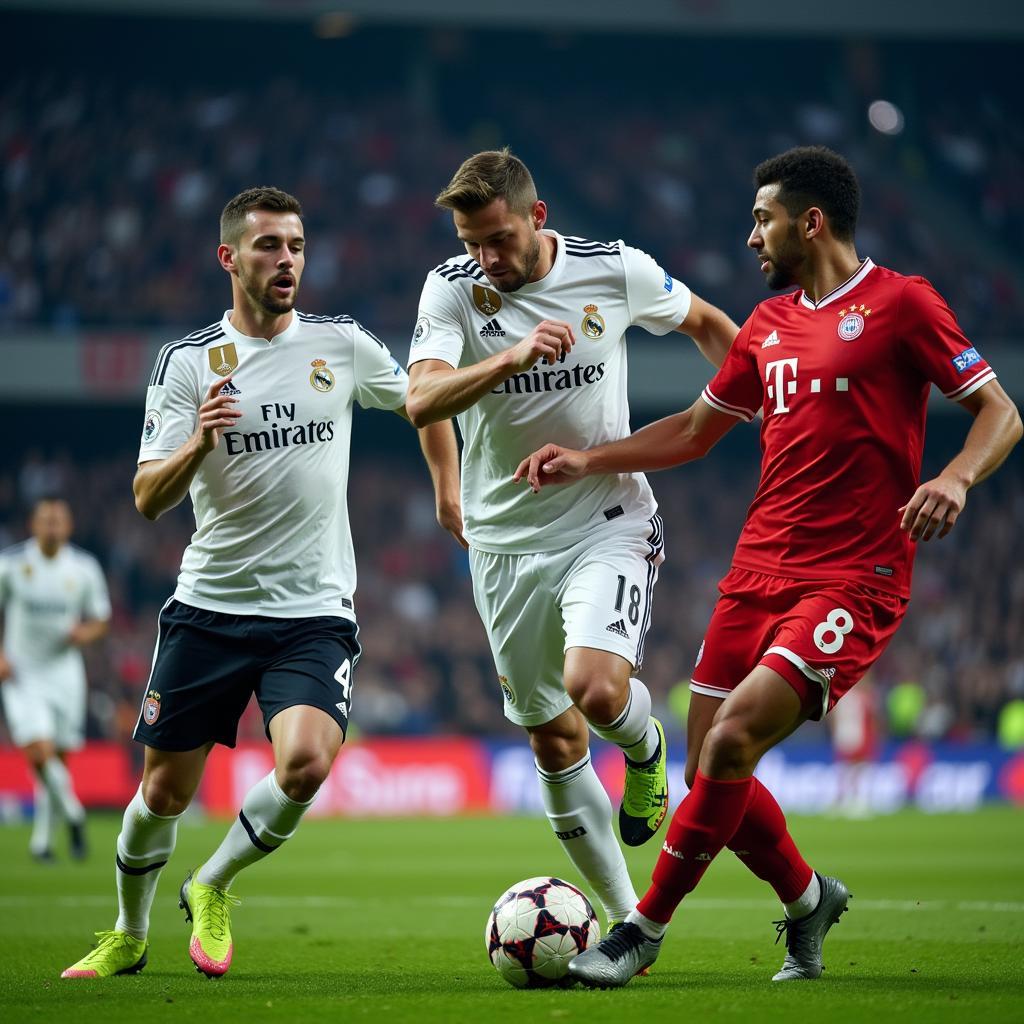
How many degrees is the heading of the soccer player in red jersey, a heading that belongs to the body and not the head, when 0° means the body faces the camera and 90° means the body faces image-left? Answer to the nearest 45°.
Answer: approximately 45°

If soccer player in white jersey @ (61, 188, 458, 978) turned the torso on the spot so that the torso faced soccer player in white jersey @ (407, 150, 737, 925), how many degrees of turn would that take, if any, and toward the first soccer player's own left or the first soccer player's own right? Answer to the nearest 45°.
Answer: approximately 90° to the first soccer player's own left

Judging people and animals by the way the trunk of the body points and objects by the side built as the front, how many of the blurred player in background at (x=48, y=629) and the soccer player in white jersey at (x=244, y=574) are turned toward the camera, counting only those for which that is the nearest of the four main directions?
2

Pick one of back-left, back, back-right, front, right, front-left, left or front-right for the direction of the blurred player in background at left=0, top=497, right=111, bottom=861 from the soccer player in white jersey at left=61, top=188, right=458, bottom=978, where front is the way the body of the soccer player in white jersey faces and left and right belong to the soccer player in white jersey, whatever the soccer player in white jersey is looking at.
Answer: back

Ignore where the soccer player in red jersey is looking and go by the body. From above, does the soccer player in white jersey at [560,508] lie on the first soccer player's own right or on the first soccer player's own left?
on the first soccer player's own right

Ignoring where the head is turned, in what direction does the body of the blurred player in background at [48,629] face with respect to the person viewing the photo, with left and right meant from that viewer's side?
facing the viewer

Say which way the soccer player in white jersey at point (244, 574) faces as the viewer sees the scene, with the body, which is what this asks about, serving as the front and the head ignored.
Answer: toward the camera
